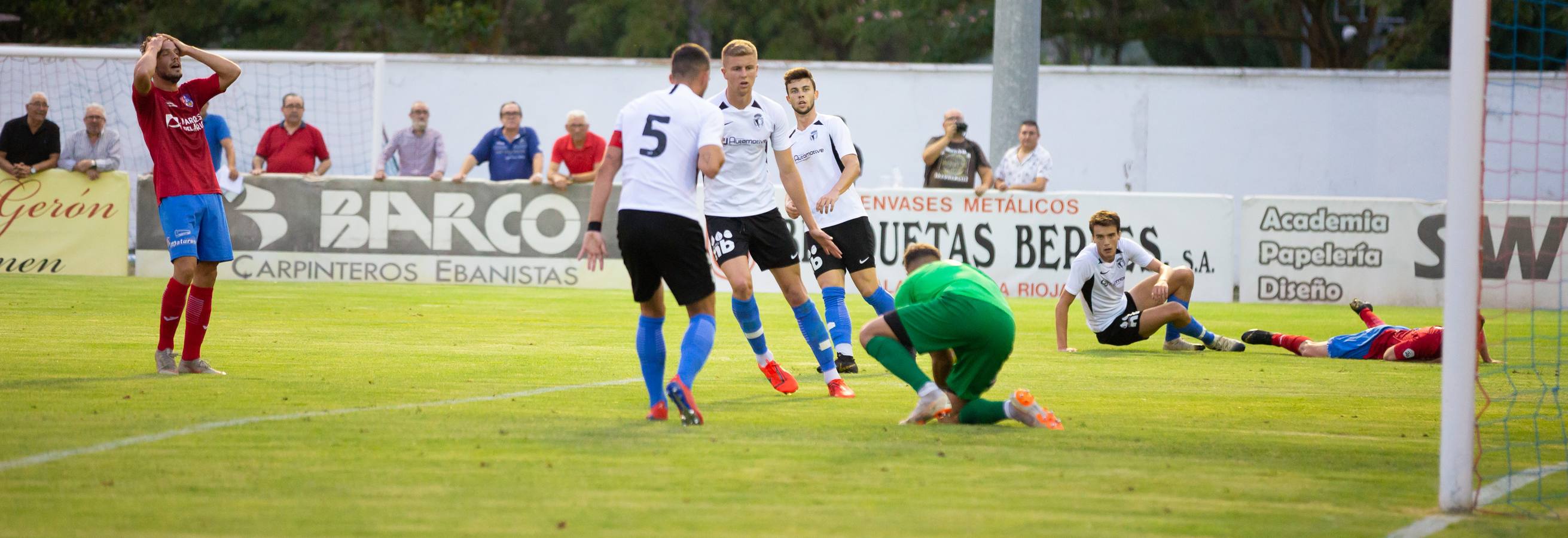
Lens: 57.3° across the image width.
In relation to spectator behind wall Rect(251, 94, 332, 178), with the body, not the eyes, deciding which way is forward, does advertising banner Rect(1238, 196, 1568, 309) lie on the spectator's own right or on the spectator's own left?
on the spectator's own left

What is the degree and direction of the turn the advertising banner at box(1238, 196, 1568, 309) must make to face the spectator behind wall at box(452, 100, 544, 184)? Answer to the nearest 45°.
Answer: approximately 90° to its right

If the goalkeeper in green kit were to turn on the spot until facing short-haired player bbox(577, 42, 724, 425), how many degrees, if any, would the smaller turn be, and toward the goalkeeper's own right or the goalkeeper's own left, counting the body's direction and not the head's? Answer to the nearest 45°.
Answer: approximately 45° to the goalkeeper's own left

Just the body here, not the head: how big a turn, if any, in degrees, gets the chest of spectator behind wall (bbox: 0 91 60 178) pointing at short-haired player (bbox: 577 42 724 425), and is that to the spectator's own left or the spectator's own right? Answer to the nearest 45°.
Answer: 0° — they already face them

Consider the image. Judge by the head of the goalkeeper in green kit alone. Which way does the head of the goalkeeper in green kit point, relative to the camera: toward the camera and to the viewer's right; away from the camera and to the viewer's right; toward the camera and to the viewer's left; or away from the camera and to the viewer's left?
away from the camera and to the viewer's left

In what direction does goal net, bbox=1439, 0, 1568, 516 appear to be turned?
to the viewer's left

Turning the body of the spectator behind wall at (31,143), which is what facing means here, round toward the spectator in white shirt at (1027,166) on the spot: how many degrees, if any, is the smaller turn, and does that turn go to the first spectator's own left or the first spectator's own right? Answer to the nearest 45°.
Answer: approximately 45° to the first spectator's own left
